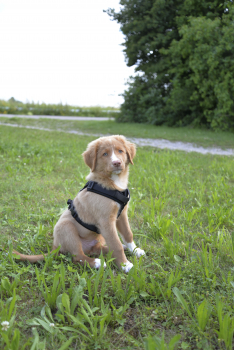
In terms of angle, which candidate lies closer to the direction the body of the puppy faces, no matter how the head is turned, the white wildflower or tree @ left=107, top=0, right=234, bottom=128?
the white wildflower

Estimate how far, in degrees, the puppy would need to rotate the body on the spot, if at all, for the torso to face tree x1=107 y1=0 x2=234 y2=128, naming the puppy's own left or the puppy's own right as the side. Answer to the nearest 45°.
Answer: approximately 135° to the puppy's own left

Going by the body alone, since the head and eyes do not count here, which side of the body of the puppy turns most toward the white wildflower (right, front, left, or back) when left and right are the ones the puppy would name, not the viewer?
right
